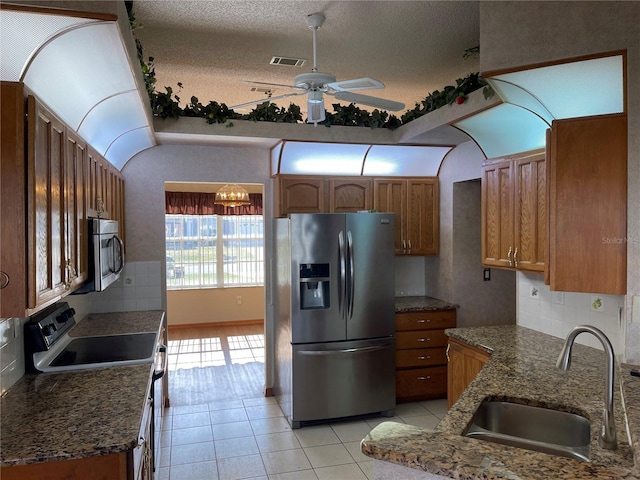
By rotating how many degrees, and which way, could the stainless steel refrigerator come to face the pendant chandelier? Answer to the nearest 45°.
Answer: approximately 135° to its right

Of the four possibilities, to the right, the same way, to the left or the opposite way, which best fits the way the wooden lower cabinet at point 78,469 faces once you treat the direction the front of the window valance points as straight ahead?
to the left

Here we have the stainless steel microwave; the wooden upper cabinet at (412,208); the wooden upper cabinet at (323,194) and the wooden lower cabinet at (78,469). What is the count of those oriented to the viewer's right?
2

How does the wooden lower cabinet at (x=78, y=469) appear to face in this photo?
to the viewer's right

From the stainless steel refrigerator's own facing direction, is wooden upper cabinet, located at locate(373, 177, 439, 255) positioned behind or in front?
behind

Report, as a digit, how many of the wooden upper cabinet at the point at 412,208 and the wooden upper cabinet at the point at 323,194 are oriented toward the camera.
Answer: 2

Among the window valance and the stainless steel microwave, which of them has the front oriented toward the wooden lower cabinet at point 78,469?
the window valance

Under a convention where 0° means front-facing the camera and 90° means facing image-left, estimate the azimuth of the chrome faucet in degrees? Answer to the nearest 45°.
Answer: approximately 90°

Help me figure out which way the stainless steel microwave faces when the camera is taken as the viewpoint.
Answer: facing to the right of the viewer

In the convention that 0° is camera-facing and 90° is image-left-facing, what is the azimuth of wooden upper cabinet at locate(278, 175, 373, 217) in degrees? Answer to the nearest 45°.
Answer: approximately 0°
